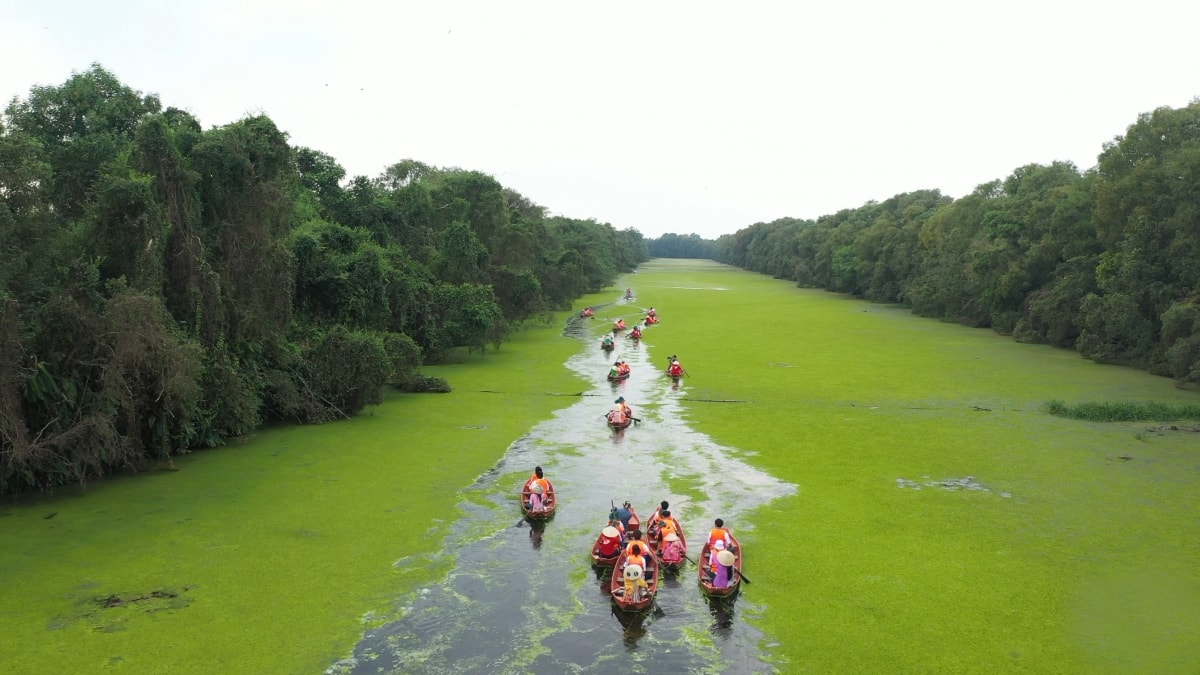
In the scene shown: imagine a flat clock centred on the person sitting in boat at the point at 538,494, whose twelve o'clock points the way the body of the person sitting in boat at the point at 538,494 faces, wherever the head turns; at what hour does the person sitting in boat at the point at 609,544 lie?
the person sitting in boat at the point at 609,544 is roughly at 5 o'clock from the person sitting in boat at the point at 538,494.

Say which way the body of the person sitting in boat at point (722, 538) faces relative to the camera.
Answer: away from the camera

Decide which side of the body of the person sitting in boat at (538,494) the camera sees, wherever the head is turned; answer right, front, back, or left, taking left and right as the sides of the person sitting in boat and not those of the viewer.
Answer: back

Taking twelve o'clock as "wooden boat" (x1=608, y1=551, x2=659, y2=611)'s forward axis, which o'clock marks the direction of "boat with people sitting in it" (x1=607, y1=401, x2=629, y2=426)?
The boat with people sitting in it is roughly at 12 o'clock from the wooden boat.

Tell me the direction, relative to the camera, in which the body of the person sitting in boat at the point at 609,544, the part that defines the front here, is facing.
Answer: away from the camera

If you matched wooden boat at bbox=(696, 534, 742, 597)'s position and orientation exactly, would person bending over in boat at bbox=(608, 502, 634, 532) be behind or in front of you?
in front

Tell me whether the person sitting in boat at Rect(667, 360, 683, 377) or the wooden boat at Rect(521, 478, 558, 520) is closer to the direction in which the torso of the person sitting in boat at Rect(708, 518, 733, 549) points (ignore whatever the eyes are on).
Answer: the person sitting in boat

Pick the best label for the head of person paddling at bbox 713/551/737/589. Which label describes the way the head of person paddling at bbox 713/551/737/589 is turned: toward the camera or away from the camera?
away from the camera

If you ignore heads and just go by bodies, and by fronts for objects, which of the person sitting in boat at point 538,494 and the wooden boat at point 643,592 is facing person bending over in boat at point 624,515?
the wooden boat

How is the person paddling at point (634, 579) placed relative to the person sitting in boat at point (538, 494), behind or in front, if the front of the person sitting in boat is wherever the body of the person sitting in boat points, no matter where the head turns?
behind

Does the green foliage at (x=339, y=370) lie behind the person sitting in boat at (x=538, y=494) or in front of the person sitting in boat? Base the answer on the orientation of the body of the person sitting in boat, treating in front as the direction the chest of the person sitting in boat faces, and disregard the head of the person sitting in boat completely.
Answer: in front

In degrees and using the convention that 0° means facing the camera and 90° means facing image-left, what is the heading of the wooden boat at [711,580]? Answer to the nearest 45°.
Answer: approximately 180°

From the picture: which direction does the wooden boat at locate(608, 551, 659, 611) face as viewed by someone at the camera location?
facing away from the viewer

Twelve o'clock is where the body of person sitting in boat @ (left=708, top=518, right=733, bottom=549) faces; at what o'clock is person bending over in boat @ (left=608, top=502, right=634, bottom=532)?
person bending over in boat @ (left=608, top=502, right=634, bottom=532) is roughly at 10 o'clock from person sitting in boat @ (left=708, top=518, right=733, bottom=549).

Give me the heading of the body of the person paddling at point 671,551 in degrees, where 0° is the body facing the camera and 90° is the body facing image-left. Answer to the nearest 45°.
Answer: approximately 180°

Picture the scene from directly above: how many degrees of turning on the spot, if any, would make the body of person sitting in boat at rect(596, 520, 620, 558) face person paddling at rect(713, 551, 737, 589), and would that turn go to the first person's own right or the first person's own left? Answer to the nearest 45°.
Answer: approximately 135° to the first person's own right
